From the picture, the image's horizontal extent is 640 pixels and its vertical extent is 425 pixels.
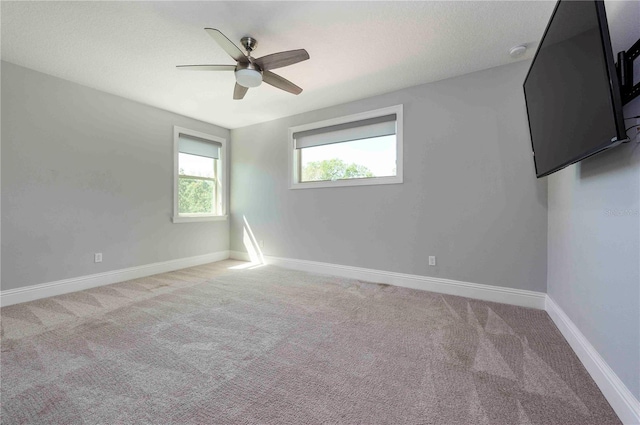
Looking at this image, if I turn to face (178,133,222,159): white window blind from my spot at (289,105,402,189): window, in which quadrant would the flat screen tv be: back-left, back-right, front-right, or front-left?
back-left

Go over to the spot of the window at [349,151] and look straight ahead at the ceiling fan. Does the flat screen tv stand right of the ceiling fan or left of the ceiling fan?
left

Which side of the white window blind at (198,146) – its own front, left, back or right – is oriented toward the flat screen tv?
front

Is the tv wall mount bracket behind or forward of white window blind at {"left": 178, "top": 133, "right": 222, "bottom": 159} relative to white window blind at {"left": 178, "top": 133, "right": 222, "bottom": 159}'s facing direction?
forward

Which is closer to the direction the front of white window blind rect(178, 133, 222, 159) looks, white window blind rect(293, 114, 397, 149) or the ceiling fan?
the white window blind

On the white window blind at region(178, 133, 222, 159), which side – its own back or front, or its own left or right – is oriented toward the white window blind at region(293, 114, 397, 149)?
front

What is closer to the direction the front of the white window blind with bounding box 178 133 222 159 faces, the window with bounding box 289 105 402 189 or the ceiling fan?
the window

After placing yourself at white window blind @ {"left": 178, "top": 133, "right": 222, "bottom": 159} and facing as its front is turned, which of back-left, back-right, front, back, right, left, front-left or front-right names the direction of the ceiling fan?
front-right

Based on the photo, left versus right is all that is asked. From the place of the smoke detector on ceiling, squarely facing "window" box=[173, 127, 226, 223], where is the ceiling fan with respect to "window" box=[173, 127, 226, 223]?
left

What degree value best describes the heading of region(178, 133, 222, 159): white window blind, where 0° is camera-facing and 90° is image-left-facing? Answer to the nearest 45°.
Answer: approximately 315°

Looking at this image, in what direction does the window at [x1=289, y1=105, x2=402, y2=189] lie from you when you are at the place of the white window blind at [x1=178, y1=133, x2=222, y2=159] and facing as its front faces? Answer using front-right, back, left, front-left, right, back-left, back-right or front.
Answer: front
